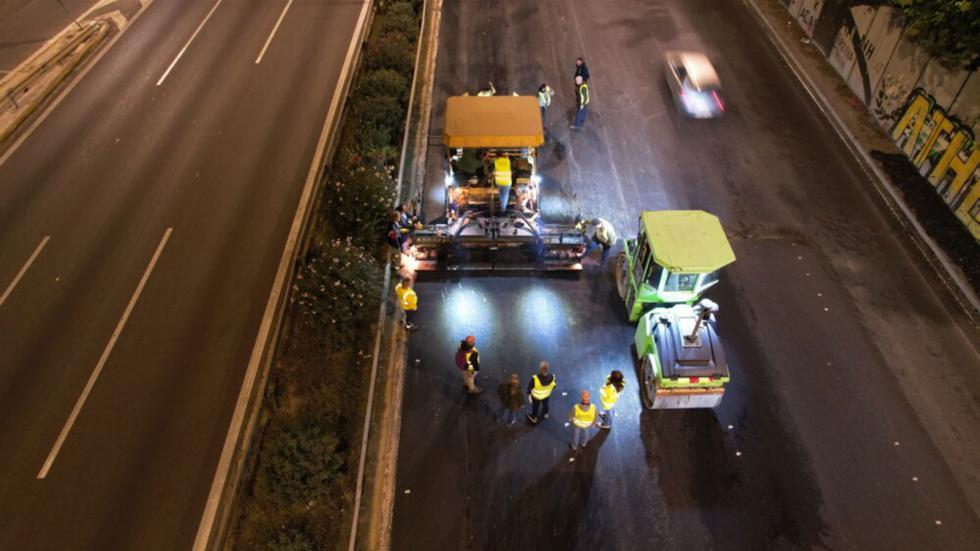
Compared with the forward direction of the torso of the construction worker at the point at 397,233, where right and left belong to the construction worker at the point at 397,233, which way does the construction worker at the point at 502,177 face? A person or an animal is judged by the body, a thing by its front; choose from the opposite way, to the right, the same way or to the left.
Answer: to the left

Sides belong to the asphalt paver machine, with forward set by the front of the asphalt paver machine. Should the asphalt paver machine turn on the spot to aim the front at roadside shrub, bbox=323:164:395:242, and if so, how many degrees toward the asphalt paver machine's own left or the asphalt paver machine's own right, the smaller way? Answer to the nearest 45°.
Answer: approximately 90° to the asphalt paver machine's own left

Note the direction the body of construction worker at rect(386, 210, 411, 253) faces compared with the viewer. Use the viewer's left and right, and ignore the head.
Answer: facing to the right of the viewer

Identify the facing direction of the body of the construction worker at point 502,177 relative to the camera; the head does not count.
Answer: away from the camera

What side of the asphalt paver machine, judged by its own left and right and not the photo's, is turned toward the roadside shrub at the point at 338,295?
left

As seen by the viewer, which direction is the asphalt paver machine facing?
away from the camera

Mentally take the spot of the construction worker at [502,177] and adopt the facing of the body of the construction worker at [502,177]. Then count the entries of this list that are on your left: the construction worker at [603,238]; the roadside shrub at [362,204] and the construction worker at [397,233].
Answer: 2
